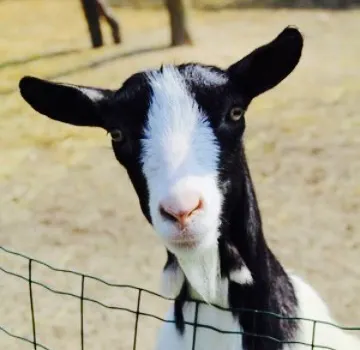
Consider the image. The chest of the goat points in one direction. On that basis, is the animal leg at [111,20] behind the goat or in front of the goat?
behind

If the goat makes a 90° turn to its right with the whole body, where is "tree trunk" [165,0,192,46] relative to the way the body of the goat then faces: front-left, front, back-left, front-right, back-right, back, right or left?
right

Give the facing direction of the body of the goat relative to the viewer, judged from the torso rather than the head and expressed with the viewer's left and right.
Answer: facing the viewer

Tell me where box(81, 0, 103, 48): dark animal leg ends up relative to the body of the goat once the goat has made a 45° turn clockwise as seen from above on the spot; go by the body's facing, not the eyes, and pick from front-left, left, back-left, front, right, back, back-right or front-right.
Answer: back-right
